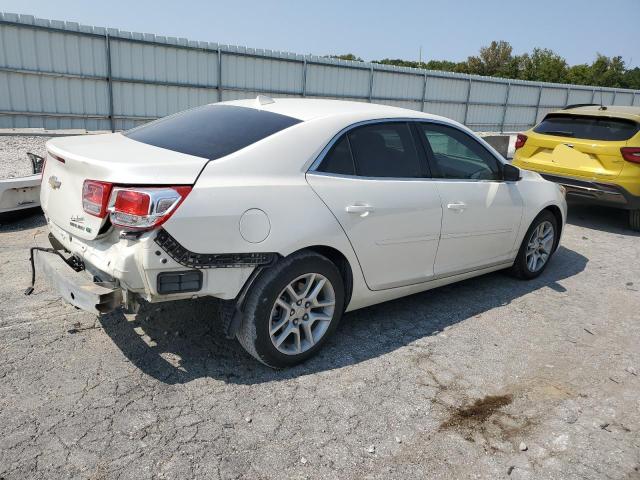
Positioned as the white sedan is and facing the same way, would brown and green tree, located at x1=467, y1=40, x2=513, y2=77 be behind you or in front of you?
in front

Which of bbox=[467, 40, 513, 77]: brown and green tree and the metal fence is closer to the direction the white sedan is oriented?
the brown and green tree

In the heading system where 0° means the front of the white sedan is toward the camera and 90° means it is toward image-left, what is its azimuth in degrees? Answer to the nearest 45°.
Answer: approximately 225°

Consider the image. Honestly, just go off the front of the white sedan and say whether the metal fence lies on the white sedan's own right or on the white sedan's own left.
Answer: on the white sedan's own left

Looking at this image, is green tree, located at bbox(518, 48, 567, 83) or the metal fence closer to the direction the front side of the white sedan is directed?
the green tree

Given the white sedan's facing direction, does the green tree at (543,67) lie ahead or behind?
ahead
